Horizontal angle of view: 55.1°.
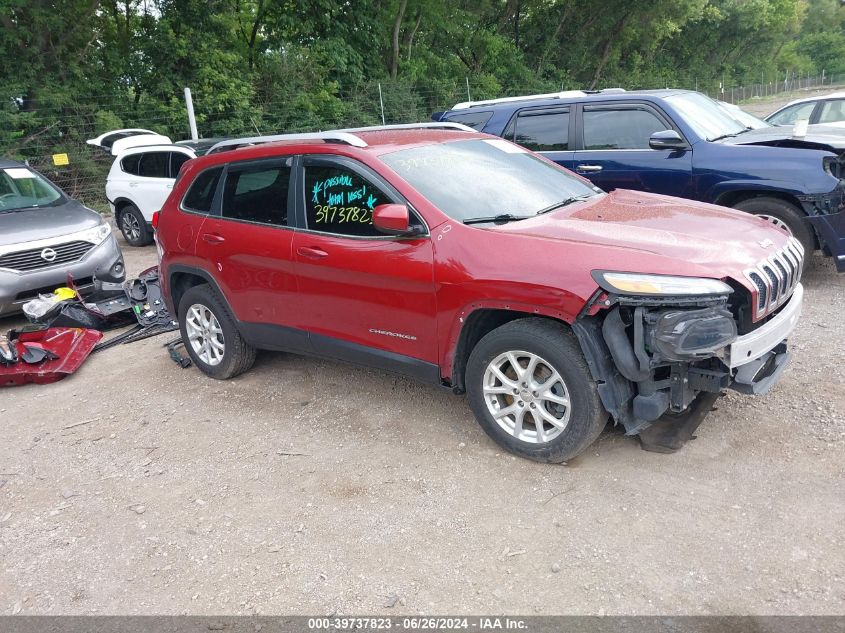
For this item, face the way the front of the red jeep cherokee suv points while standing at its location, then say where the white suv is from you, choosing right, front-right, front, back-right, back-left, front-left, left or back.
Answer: back

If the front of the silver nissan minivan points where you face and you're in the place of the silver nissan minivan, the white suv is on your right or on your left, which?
on your left

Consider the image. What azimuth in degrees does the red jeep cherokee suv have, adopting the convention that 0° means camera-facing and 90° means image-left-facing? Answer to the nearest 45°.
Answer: approximately 315°

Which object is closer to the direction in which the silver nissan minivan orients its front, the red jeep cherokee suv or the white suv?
the red jeep cherokee suv

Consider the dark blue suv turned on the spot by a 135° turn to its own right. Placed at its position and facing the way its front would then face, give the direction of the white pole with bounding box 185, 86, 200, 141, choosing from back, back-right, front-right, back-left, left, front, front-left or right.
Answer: front-right

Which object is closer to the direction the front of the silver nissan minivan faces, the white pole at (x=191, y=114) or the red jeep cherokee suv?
the red jeep cherokee suv

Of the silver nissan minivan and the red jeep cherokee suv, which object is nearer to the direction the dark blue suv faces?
the red jeep cherokee suv

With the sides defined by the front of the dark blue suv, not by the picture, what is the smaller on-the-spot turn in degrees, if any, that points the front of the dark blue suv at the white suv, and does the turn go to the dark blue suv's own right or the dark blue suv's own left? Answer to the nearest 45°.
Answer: approximately 135° to the dark blue suv's own right

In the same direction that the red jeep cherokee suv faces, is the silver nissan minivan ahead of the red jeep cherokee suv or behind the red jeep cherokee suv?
behind

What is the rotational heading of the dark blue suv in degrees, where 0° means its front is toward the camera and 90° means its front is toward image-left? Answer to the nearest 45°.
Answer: approximately 315°
